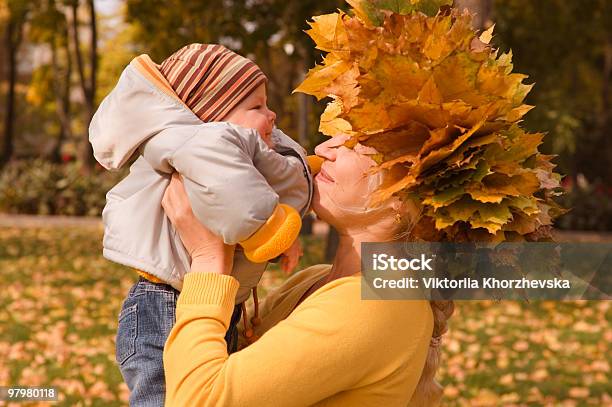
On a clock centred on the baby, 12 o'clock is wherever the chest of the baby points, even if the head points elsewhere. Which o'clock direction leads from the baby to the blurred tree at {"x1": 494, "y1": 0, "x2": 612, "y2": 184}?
The blurred tree is roughly at 10 o'clock from the baby.

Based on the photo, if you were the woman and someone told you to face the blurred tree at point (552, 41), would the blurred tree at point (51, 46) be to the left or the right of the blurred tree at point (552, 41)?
left

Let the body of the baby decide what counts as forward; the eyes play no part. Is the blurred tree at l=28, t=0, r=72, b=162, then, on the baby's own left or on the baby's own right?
on the baby's own left

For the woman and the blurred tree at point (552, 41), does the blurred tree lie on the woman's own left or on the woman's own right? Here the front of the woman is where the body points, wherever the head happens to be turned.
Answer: on the woman's own right

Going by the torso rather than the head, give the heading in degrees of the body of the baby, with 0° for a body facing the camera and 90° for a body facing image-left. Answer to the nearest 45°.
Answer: approximately 270°

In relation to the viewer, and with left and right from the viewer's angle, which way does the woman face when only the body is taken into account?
facing to the left of the viewer

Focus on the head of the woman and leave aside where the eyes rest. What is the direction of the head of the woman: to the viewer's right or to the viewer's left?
to the viewer's left
